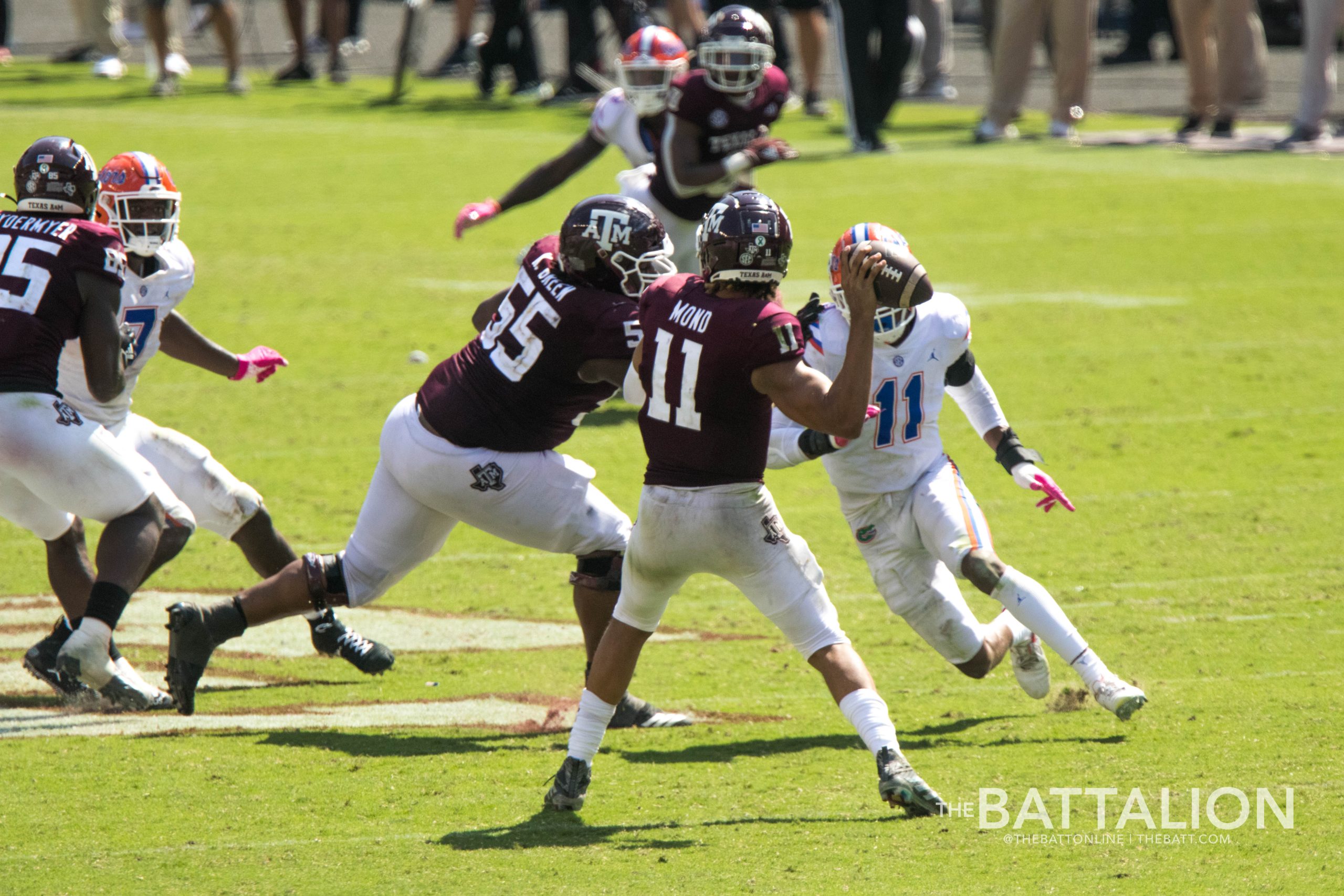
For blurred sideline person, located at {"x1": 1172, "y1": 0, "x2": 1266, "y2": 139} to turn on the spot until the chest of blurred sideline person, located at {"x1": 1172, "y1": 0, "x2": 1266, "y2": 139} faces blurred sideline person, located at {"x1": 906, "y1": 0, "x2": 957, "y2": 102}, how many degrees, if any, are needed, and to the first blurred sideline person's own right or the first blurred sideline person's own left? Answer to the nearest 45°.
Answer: approximately 90° to the first blurred sideline person's own right

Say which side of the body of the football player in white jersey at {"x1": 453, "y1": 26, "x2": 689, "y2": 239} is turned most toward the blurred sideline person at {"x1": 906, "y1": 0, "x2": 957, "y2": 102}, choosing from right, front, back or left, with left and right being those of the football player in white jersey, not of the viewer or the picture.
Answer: back

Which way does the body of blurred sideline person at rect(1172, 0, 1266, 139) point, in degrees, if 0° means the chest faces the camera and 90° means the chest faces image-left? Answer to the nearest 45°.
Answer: approximately 45°

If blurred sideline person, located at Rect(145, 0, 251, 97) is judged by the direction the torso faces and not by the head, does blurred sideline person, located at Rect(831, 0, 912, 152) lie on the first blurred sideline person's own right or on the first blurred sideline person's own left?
on the first blurred sideline person's own left

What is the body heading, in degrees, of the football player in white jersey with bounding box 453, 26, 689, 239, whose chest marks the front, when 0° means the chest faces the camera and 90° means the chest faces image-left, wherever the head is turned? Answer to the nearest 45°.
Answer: approximately 0°

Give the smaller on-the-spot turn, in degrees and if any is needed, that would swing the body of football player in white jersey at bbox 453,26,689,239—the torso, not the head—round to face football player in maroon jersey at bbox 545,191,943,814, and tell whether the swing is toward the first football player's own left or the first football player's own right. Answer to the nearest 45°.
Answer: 0° — they already face them
